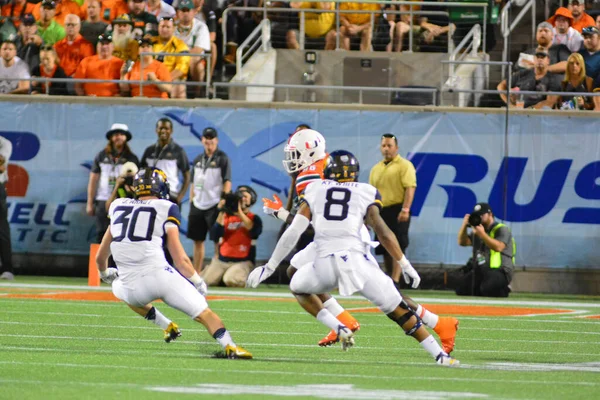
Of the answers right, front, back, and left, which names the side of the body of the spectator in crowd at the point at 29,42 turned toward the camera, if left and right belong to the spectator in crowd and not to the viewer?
front

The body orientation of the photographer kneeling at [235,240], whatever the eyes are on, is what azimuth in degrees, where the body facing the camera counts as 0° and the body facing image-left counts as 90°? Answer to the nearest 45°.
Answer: approximately 45°

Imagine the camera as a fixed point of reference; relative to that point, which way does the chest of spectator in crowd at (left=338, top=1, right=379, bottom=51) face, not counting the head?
toward the camera

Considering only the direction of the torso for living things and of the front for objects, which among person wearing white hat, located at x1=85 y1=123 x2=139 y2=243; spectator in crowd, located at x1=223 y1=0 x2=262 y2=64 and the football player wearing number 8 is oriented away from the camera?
the football player wearing number 8

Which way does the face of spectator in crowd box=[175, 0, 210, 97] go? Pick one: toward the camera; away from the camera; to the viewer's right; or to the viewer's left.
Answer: toward the camera

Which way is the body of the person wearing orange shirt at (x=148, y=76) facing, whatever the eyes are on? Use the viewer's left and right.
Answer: facing the viewer

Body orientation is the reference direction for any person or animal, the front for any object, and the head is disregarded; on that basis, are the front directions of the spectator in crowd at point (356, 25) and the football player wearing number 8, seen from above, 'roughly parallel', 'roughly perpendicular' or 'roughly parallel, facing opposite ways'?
roughly parallel, facing opposite ways

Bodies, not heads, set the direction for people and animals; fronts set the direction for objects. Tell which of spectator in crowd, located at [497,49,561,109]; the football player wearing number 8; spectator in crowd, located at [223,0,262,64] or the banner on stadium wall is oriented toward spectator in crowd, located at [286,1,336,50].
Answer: the football player wearing number 8

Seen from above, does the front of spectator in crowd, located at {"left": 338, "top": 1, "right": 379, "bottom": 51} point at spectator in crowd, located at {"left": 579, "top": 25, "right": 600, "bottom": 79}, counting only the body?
no

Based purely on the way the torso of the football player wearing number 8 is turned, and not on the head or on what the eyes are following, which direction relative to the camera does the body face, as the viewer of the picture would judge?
away from the camera

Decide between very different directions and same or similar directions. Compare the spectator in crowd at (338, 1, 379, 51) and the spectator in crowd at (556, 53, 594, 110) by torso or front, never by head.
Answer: same or similar directions

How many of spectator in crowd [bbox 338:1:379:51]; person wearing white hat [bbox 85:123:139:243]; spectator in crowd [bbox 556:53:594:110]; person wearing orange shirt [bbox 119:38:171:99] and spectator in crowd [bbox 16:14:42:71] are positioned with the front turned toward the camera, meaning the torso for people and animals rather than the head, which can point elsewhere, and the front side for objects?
5

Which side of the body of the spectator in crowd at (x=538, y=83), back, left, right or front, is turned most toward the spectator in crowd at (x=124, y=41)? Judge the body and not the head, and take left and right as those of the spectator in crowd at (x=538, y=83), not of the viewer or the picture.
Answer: right

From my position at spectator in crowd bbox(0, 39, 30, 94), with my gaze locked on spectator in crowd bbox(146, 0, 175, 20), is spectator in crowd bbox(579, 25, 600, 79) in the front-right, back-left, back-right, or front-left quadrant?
front-right

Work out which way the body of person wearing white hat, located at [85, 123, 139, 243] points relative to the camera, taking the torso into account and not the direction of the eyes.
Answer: toward the camera
